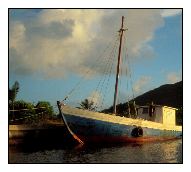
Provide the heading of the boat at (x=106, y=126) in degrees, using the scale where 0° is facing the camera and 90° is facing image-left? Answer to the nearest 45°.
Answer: approximately 45°
